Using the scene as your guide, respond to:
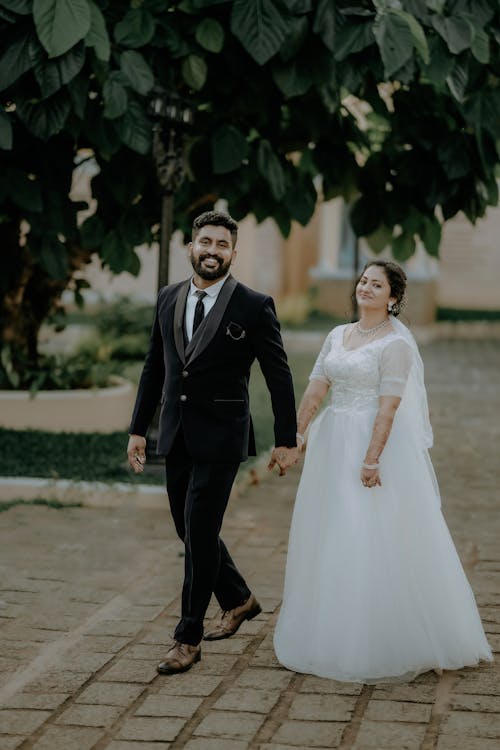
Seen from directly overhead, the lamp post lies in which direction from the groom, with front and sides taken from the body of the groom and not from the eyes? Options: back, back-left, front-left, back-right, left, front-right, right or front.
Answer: back-right

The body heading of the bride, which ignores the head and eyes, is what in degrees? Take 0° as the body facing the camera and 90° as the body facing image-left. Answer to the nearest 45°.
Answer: approximately 45°

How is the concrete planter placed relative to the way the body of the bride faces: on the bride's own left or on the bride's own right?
on the bride's own right

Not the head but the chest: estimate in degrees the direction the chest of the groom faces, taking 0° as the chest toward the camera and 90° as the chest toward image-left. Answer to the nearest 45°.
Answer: approximately 45°

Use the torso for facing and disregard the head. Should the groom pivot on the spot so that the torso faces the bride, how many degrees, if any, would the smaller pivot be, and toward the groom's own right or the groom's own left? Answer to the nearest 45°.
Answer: approximately 135° to the groom's own left
